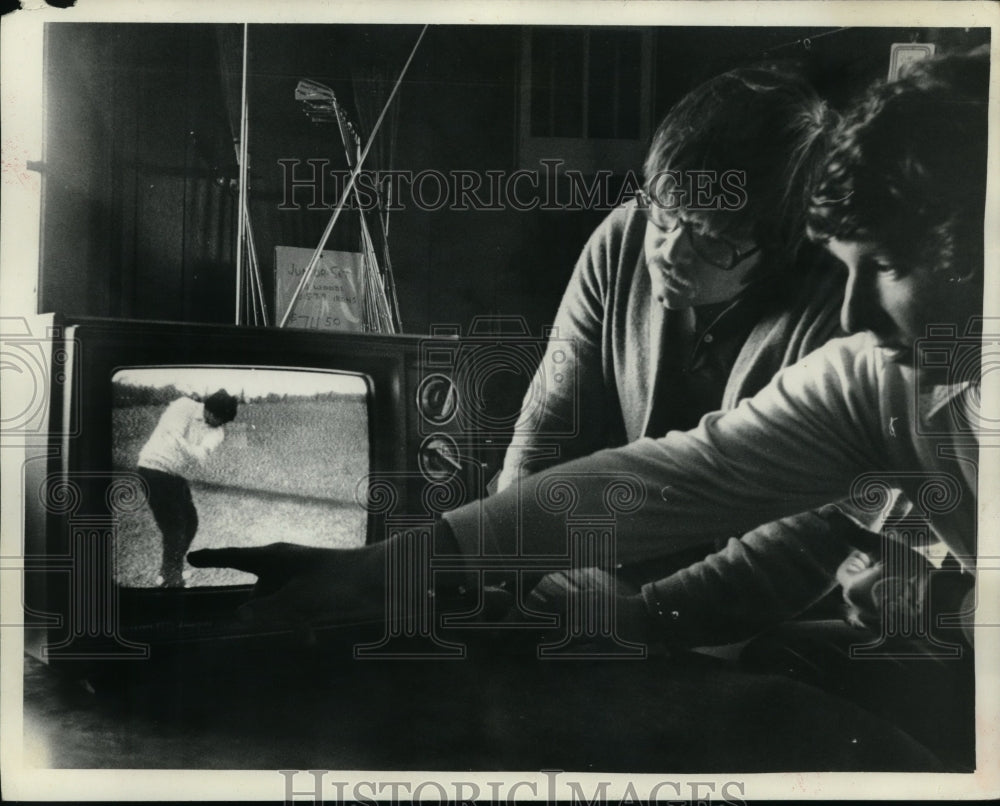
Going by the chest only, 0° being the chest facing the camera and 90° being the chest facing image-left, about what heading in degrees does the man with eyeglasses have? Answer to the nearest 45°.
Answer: approximately 45°

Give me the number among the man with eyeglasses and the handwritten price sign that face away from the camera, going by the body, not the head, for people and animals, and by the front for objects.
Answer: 0

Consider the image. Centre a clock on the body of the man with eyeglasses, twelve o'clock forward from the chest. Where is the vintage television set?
The vintage television set is roughly at 1 o'clock from the man with eyeglasses.

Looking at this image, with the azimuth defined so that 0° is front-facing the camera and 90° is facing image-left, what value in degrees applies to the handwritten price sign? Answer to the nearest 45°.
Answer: approximately 0°
